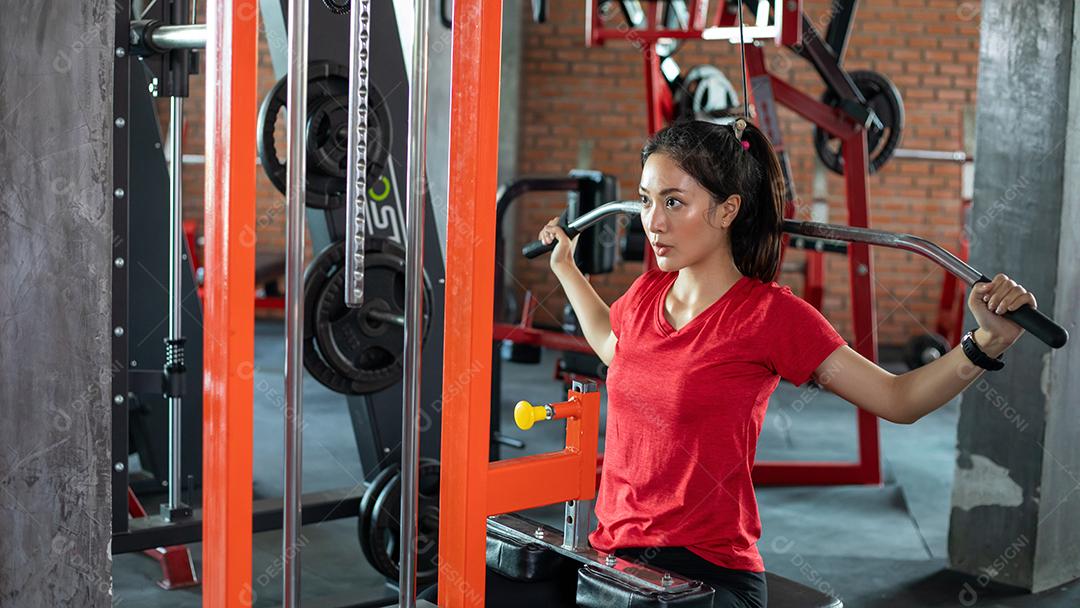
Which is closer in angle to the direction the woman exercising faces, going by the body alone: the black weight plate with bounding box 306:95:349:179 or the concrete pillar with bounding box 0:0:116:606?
the concrete pillar

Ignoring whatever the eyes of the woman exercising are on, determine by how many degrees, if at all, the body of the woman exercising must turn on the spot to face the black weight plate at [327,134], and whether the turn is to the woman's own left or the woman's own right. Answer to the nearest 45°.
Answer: approximately 90° to the woman's own right

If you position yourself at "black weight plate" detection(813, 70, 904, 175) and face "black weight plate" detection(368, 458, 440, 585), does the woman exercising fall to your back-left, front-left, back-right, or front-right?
front-left

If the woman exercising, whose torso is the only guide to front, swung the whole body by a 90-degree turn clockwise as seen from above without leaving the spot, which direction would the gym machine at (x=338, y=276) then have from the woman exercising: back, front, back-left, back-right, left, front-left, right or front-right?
front

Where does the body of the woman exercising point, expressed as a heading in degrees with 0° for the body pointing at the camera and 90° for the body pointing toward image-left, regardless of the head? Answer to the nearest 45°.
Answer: approximately 45°

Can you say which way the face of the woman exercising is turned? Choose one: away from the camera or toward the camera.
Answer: toward the camera

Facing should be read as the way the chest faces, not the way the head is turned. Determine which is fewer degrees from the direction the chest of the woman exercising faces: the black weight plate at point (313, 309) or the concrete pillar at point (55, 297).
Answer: the concrete pillar

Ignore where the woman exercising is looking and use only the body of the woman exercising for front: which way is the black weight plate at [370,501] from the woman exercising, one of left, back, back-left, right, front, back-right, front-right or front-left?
right

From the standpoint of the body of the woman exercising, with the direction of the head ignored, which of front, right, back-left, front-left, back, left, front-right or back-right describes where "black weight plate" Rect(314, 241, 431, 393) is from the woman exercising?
right

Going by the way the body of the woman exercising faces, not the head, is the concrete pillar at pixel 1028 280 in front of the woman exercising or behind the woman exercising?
behind

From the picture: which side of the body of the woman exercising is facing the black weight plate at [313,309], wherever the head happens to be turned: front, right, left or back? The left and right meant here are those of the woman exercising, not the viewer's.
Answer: right
